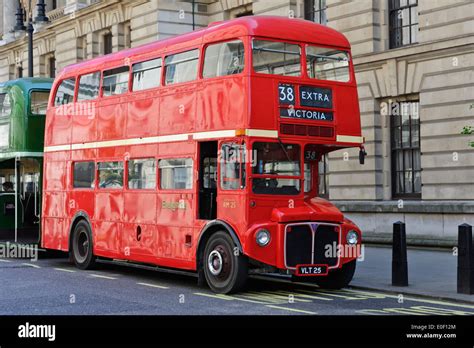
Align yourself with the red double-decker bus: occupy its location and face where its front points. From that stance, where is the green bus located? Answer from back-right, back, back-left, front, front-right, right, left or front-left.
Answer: back
